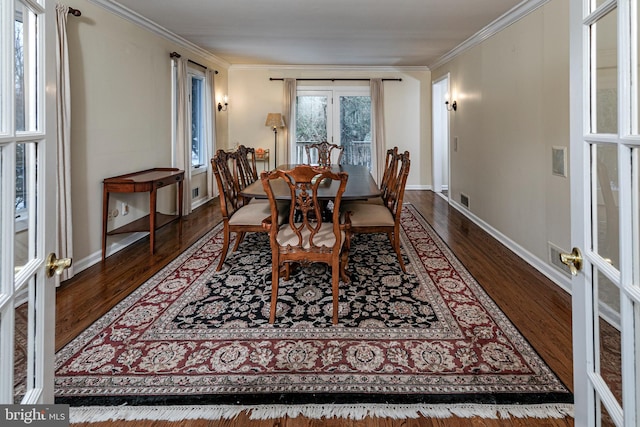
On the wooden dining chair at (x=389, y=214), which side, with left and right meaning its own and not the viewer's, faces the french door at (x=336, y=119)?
right

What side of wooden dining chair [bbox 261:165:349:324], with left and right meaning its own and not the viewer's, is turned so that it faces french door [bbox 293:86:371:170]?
front

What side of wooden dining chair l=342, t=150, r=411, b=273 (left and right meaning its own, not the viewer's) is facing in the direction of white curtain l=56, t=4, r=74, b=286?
front

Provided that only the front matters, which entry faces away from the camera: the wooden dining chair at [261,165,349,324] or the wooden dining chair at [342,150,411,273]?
the wooden dining chair at [261,165,349,324]

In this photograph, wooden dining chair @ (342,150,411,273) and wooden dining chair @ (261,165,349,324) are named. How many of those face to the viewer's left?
1

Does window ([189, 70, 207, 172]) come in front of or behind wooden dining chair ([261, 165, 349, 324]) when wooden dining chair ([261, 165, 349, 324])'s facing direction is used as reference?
in front

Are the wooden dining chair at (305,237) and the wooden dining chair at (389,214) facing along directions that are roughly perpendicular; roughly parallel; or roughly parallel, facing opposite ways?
roughly perpendicular

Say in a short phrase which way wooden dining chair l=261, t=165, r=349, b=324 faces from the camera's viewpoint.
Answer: facing away from the viewer

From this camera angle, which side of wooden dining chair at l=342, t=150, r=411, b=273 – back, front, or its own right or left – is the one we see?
left

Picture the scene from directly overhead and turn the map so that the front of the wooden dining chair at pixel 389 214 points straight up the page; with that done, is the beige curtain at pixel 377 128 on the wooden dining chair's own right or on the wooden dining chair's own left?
on the wooden dining chair's own right
